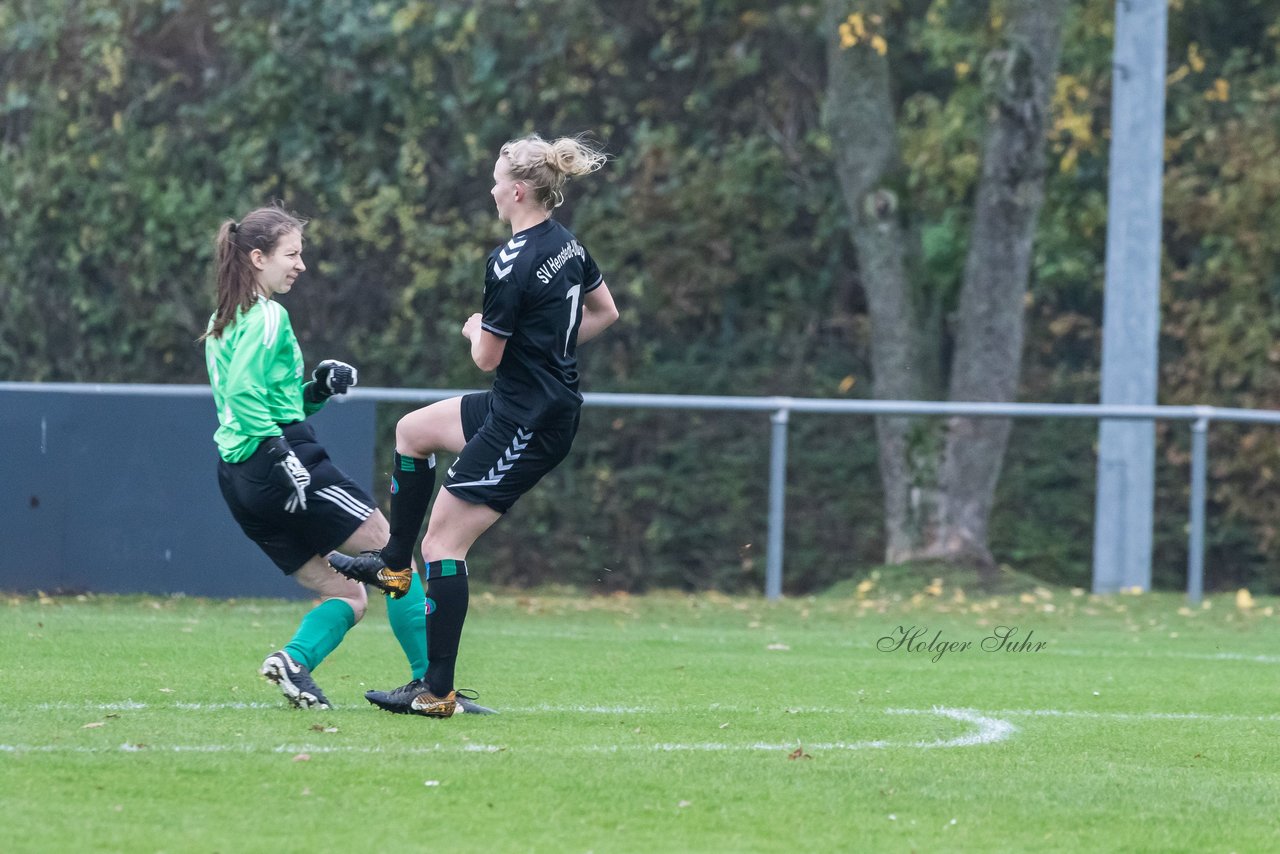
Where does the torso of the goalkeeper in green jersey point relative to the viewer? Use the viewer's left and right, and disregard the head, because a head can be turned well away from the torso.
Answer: facing to the right of the viewer

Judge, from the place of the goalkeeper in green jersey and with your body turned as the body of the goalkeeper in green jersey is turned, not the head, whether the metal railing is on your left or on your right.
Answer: on your left

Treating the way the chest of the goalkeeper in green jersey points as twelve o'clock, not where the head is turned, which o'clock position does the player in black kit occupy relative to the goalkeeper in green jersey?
The player in black kit is roughly at 1 o'clock from the goalkeeper in green jersey.

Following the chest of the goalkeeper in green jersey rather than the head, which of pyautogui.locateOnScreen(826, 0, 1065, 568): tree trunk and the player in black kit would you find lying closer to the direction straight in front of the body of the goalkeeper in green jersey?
the player in black kit

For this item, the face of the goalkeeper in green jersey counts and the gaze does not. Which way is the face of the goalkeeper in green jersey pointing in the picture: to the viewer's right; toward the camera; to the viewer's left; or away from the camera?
to the viewer's right

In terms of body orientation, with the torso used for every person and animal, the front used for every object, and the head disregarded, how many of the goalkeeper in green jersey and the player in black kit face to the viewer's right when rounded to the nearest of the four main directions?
1

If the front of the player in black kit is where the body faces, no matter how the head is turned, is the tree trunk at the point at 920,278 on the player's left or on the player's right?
on the player's right

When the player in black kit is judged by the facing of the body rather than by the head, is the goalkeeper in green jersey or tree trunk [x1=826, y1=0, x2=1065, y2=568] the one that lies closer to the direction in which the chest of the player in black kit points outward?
the goalkeeper in green jersey

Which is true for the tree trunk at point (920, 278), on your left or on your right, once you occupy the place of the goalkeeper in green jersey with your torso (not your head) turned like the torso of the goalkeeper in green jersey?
on your left
